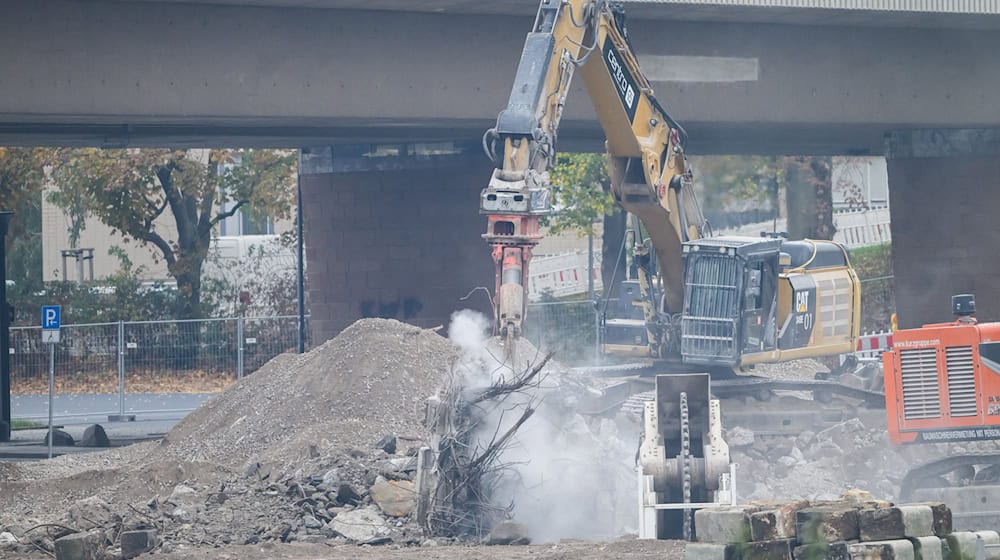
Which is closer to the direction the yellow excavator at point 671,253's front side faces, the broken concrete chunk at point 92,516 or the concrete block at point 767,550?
the broken concrete chunk

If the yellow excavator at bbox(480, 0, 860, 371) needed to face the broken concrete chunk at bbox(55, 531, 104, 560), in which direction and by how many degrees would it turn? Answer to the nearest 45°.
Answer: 0° — it already faces it

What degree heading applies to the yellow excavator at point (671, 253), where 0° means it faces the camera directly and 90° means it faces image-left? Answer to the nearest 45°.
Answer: approximately 45°

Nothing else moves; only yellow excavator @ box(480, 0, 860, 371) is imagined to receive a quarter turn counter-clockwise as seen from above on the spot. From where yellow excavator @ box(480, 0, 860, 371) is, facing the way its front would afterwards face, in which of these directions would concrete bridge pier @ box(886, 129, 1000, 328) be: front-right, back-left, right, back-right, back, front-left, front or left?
left

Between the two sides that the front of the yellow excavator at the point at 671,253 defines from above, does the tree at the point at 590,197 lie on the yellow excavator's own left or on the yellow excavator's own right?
on the yellow excavator's own right

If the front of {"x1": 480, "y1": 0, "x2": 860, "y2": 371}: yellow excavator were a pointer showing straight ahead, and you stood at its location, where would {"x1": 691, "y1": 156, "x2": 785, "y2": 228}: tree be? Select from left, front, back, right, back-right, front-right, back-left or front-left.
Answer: back-right

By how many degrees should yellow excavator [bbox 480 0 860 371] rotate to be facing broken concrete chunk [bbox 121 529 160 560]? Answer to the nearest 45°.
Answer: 0° — it already faces it
